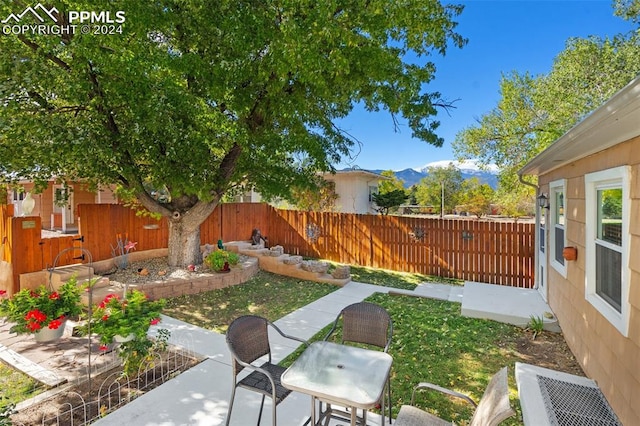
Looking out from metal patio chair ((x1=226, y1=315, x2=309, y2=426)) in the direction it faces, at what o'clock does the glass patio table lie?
The glass patio table is roughly at 12 o'clock from the metal patio chair.

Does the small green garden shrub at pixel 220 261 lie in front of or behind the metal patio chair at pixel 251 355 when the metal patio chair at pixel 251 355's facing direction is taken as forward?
behind

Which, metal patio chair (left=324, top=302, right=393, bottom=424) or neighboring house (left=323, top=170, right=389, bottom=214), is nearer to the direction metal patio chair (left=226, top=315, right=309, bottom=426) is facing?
the metal patio chair

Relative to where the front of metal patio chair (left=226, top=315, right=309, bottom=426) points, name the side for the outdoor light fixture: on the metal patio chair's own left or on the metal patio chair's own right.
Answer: on the metal patio chair's own left

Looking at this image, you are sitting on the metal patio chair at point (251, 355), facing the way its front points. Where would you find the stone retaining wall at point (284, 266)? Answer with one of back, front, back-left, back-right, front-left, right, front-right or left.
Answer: back-left

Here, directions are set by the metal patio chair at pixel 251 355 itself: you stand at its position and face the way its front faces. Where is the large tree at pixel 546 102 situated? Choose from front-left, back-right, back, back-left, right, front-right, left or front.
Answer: left

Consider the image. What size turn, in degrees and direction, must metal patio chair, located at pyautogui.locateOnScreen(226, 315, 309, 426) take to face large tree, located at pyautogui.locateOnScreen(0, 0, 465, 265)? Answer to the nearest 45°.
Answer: approximately 135° to its left

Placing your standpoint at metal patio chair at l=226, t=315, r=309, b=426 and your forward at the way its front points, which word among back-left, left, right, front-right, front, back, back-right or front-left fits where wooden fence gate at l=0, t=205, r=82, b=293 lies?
back

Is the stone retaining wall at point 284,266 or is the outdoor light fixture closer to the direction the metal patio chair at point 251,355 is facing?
the outdoor light fixture

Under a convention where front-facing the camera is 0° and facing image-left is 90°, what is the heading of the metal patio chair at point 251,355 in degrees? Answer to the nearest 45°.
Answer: approximately 315°

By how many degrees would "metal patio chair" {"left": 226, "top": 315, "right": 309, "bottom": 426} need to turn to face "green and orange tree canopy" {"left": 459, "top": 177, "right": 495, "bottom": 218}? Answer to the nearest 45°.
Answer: approximately 90° to its left

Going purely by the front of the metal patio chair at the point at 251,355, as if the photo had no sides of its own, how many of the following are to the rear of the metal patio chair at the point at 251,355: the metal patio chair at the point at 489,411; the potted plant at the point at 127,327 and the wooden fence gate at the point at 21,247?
2

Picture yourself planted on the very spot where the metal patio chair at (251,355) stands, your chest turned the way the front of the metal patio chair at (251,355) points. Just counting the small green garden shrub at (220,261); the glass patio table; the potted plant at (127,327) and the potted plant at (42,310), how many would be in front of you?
1

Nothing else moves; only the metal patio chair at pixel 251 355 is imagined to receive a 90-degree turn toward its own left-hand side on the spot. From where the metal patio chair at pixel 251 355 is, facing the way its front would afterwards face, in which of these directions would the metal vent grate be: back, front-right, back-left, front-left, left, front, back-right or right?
front-right

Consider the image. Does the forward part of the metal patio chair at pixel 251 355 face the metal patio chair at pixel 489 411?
yes

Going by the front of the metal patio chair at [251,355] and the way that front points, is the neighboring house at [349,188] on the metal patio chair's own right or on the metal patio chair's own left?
on the metal patio chair's own left

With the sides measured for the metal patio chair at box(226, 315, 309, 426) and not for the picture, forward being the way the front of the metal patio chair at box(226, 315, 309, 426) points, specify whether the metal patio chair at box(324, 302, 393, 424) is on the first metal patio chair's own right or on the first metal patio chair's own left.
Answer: on the first metal patio chair's own left
